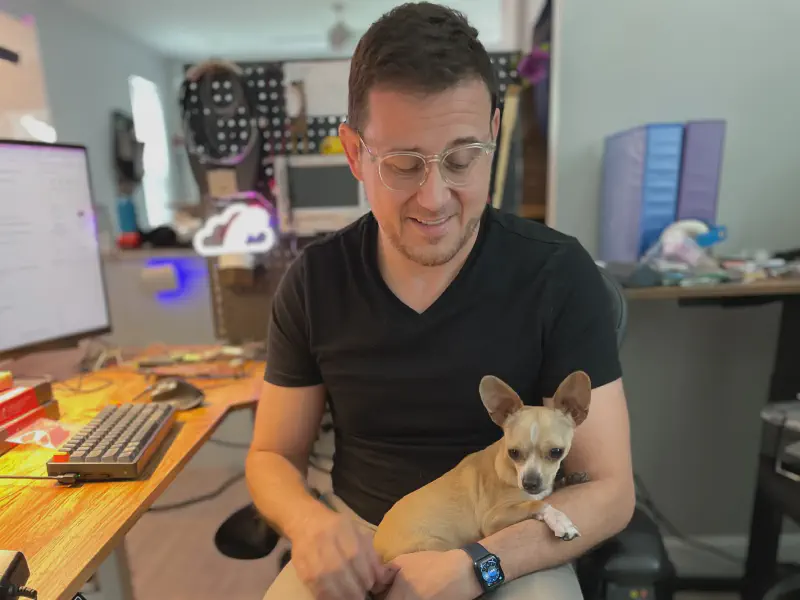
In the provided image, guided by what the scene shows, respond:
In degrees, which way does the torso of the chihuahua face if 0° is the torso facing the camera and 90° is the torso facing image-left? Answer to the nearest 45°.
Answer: approximately 315°

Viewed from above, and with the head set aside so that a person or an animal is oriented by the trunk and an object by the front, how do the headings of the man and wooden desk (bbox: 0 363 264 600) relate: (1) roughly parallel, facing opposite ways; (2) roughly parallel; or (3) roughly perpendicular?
roughly perpendicular

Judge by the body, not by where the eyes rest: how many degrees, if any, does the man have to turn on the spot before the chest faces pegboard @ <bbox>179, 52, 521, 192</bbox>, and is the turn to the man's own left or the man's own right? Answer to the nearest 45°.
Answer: approximately 135° to the man's own right

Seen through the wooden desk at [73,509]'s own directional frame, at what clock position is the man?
The man is roughly at 11 o'clock from the wooden desk.

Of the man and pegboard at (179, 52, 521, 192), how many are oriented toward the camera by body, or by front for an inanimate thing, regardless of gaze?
2

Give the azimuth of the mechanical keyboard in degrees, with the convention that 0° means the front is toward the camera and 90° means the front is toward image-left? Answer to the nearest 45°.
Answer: approximately 315°

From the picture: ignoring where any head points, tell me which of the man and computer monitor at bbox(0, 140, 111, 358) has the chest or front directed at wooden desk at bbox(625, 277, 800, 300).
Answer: the computer monitor

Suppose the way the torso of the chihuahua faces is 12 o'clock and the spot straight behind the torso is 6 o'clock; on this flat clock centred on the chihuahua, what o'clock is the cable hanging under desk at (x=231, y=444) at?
The cable hanging under desk is roughly at 6 o'clock from the chihuahua.
